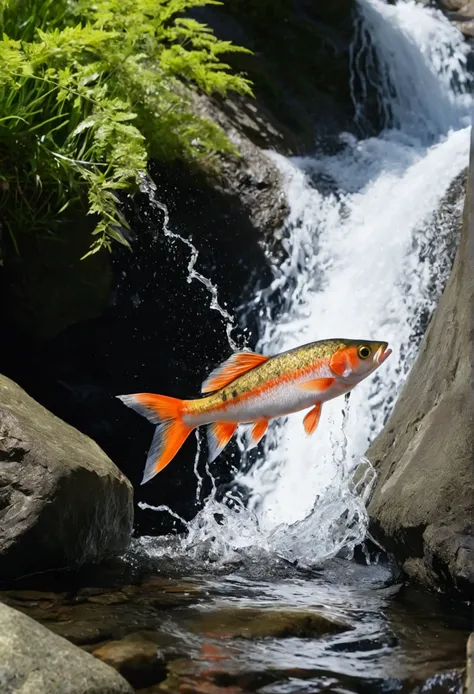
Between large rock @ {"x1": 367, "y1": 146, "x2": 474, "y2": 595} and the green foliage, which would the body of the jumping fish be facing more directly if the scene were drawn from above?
the large rock

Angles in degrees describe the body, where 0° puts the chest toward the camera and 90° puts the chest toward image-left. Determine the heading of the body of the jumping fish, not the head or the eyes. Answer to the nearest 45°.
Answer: approximately 270°
